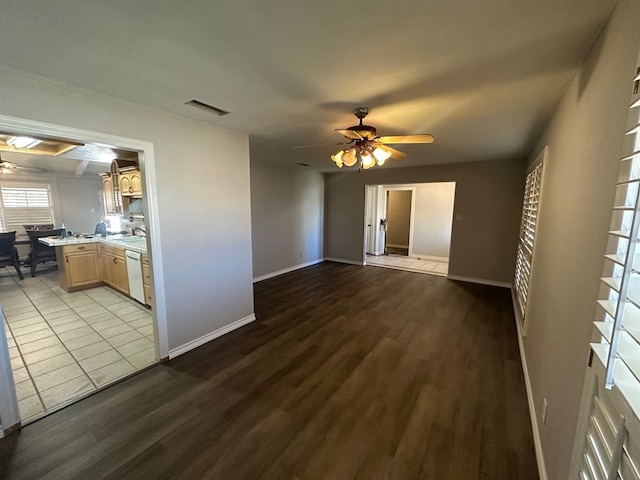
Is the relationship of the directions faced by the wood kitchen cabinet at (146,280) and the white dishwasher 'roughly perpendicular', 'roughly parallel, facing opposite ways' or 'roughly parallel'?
roughly parallel

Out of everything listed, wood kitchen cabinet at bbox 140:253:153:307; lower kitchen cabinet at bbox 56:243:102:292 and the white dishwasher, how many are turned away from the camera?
0

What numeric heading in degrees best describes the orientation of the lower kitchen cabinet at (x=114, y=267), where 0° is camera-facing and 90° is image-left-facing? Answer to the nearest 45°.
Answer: approximately 45°

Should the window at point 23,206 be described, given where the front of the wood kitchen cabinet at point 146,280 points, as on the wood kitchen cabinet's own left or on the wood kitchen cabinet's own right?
on the wood kitchen cabinet's own right

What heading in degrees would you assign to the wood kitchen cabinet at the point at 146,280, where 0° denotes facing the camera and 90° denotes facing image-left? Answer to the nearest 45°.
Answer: approximately 45°

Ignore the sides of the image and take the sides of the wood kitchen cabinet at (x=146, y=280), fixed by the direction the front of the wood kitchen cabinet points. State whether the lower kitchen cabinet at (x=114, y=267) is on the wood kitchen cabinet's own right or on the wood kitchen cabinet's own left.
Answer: on the wood kitchen cabinet's own right

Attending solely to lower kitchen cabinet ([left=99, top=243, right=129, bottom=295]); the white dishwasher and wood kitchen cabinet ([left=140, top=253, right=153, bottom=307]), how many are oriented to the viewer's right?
0

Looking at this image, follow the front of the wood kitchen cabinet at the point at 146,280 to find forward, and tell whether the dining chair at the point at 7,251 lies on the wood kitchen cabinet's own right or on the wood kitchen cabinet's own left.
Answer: on the wood kitchen cabinet's own right

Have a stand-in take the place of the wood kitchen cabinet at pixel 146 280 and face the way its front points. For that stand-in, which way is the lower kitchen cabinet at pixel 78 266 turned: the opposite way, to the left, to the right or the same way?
to the left

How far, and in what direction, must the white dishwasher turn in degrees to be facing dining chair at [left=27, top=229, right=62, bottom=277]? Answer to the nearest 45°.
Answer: approximately 90° to its right

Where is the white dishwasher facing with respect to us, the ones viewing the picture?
facing the viewer and to the left of the viewer

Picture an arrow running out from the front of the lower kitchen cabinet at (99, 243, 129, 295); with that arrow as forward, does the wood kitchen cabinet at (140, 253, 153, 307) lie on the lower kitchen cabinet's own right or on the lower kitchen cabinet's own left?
on the lower kitchen cabinet's own left

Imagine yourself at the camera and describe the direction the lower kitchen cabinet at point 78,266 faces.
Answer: facing the viewer and to the right of the viewer

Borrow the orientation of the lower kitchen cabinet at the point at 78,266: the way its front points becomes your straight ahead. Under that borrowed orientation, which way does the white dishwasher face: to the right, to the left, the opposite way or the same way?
to the right
